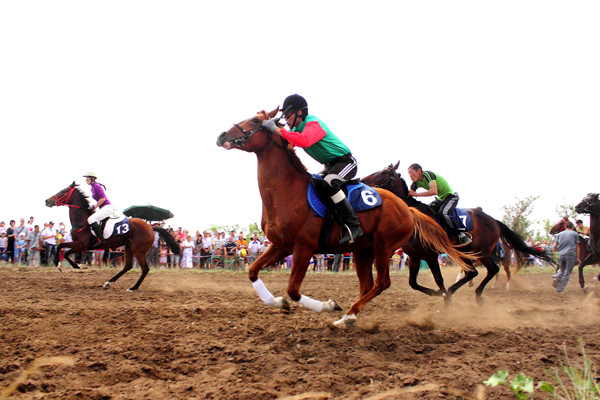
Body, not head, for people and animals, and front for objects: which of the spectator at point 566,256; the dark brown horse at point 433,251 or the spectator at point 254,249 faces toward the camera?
the spectator at point 254,249

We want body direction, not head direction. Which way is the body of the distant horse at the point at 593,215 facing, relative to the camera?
to the viewer's left

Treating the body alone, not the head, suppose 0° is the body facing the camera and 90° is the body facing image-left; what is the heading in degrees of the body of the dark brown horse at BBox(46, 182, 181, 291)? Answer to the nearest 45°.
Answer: approximately 90°

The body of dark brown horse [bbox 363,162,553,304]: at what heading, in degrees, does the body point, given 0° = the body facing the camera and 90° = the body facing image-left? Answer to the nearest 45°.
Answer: approximately 90°

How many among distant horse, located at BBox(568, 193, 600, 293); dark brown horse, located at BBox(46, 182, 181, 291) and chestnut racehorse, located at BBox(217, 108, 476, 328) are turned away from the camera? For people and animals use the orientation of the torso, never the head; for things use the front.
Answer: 0

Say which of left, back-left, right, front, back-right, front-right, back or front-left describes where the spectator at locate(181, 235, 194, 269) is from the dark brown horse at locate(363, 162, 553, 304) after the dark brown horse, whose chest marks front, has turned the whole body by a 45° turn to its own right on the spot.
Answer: front

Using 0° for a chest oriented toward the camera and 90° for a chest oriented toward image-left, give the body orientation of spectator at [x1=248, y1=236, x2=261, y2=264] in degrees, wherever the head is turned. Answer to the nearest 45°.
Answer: approximately 0°

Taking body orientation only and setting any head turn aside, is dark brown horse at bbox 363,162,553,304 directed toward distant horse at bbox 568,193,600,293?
no

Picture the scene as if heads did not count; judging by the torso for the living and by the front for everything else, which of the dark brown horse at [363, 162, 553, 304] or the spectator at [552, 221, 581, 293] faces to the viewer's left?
the dark brown horse

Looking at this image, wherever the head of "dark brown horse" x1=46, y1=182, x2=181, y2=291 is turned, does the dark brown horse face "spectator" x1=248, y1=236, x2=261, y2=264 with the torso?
no

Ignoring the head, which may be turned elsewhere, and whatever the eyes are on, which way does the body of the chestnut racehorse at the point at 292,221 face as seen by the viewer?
to the viewer's left

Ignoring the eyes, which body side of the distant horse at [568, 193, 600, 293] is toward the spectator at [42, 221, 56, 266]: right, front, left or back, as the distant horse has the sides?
front

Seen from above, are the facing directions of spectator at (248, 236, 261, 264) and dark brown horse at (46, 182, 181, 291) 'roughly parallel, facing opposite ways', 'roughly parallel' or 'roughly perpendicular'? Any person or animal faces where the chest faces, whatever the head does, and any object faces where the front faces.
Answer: roughly perpendicular

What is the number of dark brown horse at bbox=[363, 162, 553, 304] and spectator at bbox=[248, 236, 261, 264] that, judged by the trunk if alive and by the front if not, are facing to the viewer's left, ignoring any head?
1

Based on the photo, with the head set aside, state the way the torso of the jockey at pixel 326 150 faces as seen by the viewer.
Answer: to the viewer's left

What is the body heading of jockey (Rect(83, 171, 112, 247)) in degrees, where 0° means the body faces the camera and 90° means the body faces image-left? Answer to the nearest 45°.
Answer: approximately 90°

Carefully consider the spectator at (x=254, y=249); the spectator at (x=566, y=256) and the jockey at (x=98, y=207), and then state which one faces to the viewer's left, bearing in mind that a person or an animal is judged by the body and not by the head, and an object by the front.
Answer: the jockey
